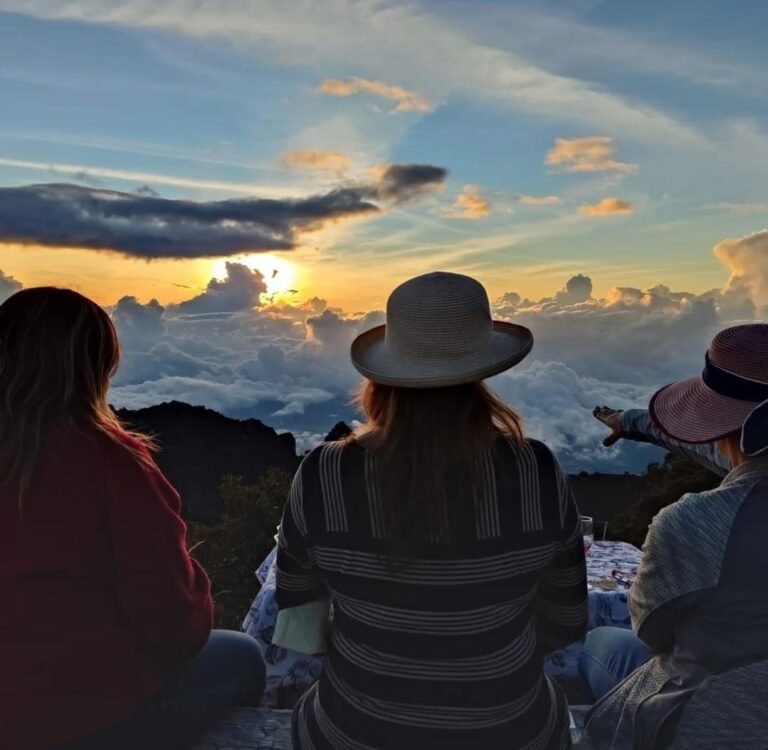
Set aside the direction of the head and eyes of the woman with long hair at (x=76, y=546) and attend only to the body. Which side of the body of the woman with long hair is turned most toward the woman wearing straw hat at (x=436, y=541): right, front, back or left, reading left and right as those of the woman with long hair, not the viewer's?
right

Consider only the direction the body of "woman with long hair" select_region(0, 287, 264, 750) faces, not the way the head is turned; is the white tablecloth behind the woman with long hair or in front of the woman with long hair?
in front

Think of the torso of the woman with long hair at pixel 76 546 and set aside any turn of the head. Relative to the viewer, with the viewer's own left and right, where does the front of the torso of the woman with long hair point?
facing away from the viewer and to the right of the viewer

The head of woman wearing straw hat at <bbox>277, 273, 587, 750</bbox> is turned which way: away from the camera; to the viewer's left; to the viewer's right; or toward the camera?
away from the camera

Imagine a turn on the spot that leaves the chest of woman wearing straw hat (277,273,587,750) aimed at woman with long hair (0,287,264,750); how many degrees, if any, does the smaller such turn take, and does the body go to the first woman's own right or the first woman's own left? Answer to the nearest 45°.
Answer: approximately 90° to the first woman's own left

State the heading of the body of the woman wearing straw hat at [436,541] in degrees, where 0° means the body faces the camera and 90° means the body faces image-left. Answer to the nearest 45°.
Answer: approximately 180°
